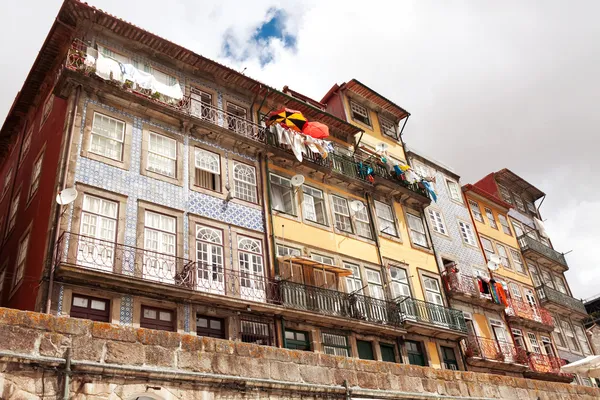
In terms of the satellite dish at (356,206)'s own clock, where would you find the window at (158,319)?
The window is roughly at 3 o'clock from the satellite dish.

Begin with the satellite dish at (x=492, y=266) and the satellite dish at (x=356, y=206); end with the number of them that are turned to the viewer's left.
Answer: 0

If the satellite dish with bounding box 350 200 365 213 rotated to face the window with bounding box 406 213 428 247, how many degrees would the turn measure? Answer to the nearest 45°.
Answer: approximately 90° to its left

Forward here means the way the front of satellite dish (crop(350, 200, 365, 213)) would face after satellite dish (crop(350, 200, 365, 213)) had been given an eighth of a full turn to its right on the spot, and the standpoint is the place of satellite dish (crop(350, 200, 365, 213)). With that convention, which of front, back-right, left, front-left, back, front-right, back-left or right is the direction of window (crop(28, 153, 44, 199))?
front-right

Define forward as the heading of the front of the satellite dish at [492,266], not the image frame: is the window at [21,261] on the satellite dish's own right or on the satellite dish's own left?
on the satellite dish's own right

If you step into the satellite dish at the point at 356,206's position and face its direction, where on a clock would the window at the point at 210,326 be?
The window is roughly at 3 o'clock from the satellite dish.

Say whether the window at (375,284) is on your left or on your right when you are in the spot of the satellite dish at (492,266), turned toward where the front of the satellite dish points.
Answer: on your right

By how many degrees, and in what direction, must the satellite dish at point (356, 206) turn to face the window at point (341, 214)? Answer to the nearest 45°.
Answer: approximately 90° to its right

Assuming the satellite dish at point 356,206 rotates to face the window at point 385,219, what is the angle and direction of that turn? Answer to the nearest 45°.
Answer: approximately 90° to its left

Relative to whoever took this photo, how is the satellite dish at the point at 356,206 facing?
facing the viewer and to the right of the viewer
